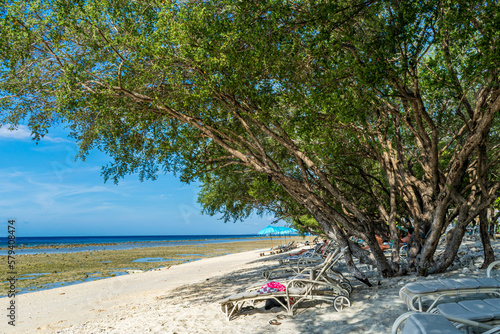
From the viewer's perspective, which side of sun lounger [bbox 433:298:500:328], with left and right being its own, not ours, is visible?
left

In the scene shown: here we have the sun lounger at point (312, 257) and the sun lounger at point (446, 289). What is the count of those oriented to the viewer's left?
2

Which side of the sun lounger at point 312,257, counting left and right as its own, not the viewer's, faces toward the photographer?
left

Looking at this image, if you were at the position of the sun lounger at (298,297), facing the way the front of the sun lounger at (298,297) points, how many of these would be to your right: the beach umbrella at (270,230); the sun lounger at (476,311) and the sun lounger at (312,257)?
2

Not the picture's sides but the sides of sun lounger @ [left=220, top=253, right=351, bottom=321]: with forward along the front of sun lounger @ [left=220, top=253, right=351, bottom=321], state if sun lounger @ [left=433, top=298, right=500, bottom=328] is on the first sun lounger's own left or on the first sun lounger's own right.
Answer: on the first sun lounger's own left

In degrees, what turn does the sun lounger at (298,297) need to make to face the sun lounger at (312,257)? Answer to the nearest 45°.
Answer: approximately 90° to its right

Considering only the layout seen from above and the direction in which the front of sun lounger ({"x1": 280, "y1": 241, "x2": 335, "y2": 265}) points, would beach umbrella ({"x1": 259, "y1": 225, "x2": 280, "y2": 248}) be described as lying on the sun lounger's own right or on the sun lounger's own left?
on the sun lounger's own right

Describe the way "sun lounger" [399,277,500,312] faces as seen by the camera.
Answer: facing to the left of the viewer

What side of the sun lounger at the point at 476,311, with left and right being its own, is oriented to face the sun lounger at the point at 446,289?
right

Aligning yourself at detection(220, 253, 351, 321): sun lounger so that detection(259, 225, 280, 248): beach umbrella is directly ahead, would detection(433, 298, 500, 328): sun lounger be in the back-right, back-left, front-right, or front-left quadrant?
back-right

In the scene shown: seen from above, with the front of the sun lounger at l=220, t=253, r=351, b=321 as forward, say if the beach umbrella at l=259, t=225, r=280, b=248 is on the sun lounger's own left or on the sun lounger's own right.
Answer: on the sun lounger's own right
